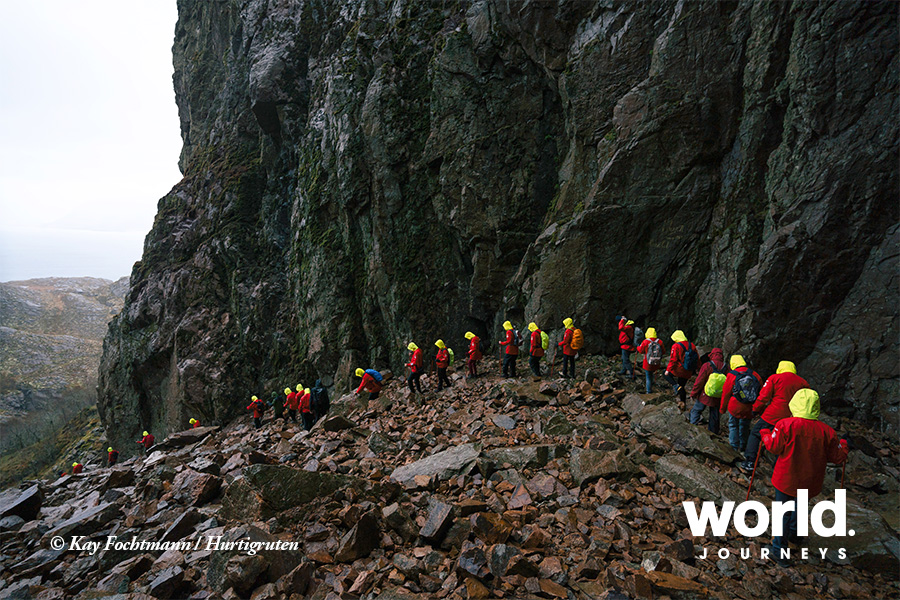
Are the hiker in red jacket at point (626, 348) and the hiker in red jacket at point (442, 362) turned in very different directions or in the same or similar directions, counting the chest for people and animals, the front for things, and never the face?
same or similar directions

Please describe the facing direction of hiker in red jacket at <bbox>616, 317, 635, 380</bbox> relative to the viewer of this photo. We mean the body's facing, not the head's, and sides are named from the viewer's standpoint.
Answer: facing to the left of the viewer

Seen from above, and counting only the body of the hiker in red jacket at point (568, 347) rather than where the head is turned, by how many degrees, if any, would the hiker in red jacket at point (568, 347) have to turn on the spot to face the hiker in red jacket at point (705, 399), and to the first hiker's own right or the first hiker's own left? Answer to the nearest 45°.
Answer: approximately 135° to the first hiker's own left

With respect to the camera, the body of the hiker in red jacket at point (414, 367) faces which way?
to the viewer's left

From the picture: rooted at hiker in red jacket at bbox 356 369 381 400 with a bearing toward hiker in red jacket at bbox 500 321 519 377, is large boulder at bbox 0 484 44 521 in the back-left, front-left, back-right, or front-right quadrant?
back-right

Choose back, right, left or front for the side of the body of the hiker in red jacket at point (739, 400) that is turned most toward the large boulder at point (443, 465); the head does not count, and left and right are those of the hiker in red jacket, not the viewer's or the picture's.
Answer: left

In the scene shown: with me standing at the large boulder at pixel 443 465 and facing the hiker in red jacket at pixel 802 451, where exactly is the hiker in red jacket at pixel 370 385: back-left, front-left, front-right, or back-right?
back-left

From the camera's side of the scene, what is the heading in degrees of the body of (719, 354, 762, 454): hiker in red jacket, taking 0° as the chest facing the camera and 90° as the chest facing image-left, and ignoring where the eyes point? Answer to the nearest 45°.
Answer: approximately 135°

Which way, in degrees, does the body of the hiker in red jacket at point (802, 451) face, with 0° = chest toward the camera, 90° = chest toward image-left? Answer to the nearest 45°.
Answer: approximately 180°

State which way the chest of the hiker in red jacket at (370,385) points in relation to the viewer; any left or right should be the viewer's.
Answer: facing to the left of the viewer

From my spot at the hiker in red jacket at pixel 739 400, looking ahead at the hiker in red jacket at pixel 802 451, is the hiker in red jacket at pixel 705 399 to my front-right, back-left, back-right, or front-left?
back-right

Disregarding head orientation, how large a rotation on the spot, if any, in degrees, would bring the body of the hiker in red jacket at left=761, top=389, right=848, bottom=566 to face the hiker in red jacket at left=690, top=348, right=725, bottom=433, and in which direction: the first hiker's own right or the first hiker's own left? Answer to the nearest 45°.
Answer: approximately 45° to the first hiker's own left
